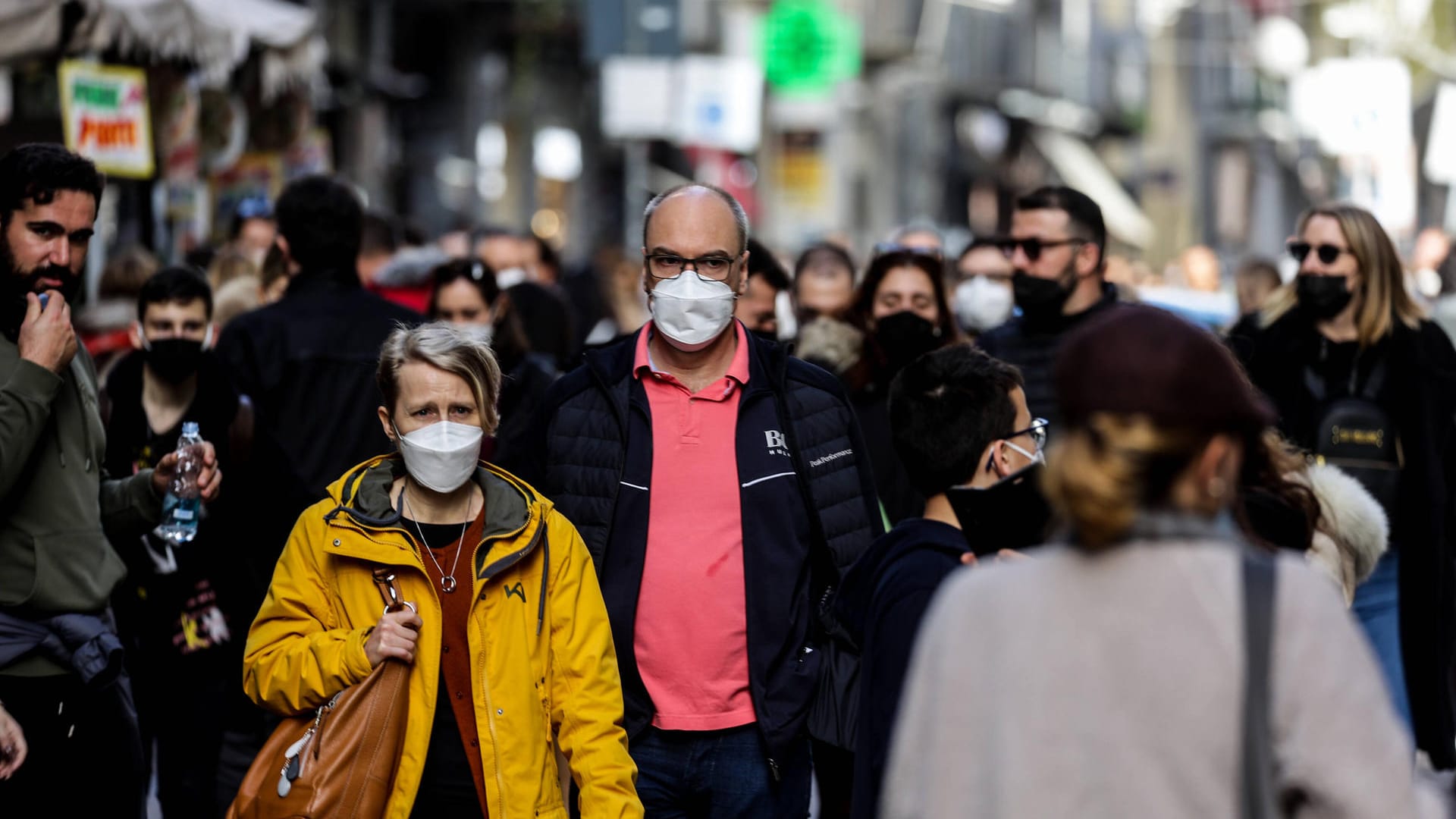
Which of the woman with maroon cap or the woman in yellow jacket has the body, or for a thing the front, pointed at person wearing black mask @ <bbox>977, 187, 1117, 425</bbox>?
the woman with maroon cap

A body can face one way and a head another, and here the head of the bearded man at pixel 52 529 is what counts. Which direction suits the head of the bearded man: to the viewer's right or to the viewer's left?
to the viewer's right

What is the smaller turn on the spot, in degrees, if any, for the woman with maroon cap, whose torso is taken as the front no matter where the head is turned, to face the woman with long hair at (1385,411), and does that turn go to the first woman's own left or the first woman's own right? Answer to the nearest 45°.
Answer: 0° — they already face them

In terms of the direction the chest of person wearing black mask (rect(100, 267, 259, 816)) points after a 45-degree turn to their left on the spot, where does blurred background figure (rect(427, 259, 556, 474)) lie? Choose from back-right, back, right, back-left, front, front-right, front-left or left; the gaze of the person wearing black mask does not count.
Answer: left

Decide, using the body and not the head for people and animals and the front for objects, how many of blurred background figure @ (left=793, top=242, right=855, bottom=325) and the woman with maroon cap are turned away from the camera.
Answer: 1

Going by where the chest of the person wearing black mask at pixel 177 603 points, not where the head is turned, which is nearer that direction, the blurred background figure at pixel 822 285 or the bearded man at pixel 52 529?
the bearded man

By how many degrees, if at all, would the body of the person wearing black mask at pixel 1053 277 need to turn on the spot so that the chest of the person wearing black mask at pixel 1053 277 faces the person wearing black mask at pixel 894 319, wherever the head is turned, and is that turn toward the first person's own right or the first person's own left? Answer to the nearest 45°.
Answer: approximately 90° to the first person's own right

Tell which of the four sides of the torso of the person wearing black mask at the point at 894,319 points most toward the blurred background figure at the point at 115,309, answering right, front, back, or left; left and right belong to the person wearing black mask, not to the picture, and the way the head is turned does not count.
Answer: right

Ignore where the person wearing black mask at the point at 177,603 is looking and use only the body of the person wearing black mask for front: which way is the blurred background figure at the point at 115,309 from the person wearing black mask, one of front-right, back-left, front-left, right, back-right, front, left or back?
back

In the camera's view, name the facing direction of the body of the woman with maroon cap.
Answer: away from the camera

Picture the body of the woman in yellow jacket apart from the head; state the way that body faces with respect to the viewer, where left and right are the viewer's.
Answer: facing the viewer

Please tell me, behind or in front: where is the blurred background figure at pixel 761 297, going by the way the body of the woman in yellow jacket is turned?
behind

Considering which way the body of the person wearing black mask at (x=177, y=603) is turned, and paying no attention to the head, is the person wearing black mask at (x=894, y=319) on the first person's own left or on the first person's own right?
on the first person's own left

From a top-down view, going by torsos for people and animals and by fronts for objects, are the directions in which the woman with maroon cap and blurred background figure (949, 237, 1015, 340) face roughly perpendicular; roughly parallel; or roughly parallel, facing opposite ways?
roughly parallel, facing opposite ways

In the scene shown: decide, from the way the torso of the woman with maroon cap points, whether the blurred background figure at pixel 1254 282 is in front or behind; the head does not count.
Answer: in front

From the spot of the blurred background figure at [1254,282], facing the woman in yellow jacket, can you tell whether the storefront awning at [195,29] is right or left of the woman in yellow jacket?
right

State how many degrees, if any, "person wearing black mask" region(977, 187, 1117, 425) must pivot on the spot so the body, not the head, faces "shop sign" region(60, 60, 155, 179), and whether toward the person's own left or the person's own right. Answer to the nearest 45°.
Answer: approximately 90° to the person's own right

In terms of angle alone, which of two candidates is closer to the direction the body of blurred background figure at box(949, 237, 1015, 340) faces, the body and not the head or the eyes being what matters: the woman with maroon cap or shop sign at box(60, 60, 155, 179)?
the woman with maroon cap

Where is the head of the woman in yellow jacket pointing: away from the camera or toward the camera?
toward the camera

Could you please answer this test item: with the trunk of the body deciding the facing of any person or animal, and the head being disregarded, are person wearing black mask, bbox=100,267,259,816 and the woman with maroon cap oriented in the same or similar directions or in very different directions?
very different directions

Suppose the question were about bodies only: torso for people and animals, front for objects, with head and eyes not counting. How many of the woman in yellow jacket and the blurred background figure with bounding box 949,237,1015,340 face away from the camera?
0

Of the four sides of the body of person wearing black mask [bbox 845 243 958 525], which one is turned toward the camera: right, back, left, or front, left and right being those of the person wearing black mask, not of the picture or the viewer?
front
